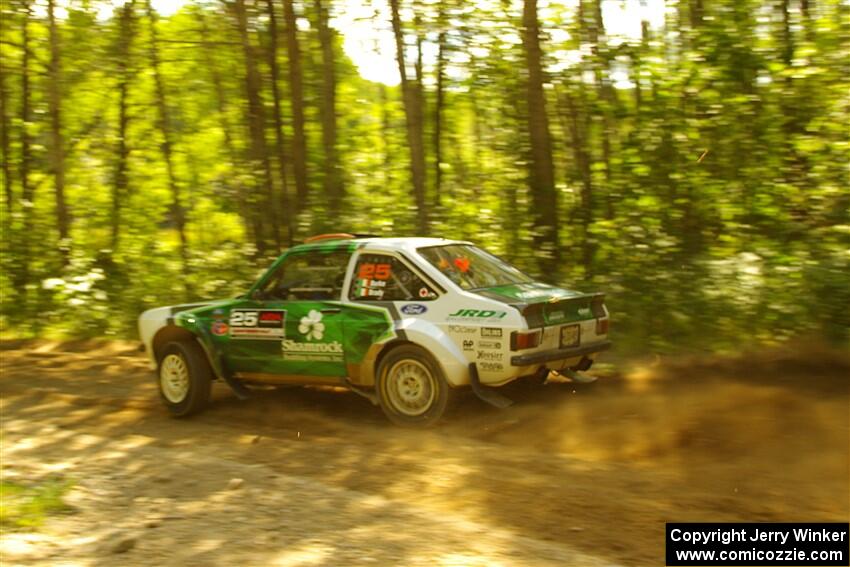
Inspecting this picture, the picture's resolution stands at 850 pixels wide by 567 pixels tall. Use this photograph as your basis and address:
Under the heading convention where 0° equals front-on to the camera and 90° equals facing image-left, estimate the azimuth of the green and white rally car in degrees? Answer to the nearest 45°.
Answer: approximately 135°
